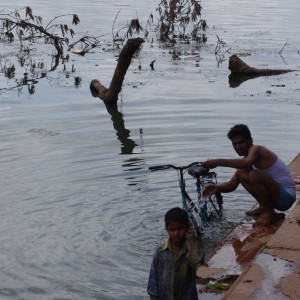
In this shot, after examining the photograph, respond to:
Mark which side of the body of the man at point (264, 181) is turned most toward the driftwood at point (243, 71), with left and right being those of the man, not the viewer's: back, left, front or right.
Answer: right

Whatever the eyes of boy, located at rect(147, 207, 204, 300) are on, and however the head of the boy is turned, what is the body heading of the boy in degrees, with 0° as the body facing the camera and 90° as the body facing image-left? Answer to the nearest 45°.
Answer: approximately 0°

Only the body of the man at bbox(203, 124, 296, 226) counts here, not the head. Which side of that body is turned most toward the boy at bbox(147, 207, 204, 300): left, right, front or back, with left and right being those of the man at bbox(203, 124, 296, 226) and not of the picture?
left

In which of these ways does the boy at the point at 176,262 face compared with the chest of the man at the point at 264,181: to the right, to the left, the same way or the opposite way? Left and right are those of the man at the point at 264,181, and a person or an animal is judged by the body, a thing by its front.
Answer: to the left

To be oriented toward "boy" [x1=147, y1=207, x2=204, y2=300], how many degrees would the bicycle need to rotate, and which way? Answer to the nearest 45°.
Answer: approximately 45° to its left

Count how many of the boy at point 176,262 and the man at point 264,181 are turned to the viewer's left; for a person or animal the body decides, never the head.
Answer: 1

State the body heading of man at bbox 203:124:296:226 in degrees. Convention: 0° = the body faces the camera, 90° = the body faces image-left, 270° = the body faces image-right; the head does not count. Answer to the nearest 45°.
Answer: approximately 90°

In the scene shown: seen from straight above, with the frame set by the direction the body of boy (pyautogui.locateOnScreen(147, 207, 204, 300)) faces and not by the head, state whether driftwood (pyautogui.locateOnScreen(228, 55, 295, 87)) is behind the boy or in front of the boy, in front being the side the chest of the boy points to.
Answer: behind

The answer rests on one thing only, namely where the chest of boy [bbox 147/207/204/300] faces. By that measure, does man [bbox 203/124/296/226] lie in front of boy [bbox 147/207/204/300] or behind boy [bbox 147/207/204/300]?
behind

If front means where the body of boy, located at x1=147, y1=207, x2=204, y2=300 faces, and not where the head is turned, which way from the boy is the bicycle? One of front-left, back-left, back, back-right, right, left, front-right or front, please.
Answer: back
